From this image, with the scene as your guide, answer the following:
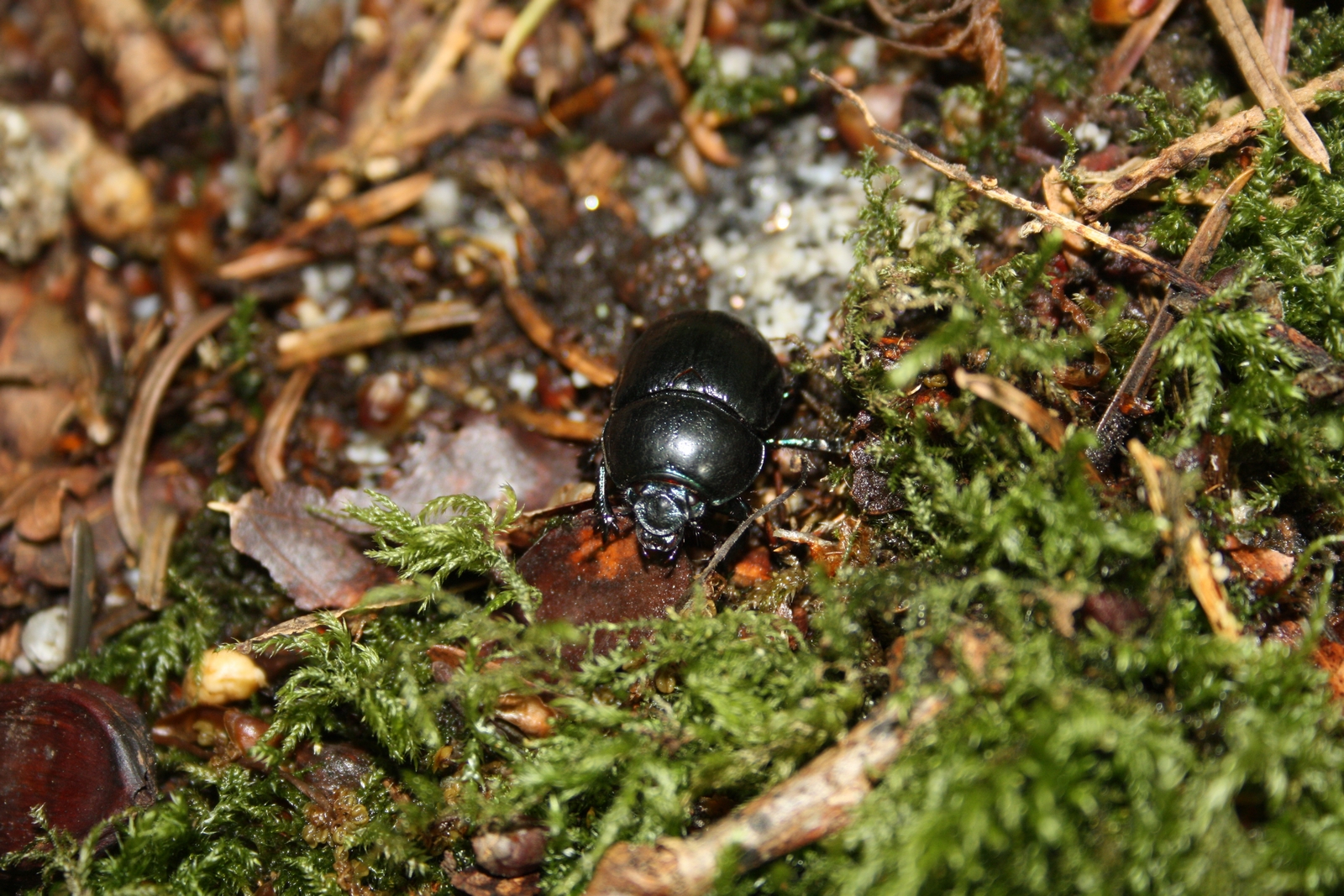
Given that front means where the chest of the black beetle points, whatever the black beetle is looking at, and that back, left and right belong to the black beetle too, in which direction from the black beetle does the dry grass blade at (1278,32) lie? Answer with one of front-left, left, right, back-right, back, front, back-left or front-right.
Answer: back-left

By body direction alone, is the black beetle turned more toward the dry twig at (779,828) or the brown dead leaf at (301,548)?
the dry twig

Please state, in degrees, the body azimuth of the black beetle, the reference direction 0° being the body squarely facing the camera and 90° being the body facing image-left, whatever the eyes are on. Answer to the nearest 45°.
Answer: approximately 0°

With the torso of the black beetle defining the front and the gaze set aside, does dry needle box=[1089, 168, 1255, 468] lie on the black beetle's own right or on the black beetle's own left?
on the black beetle's own left
